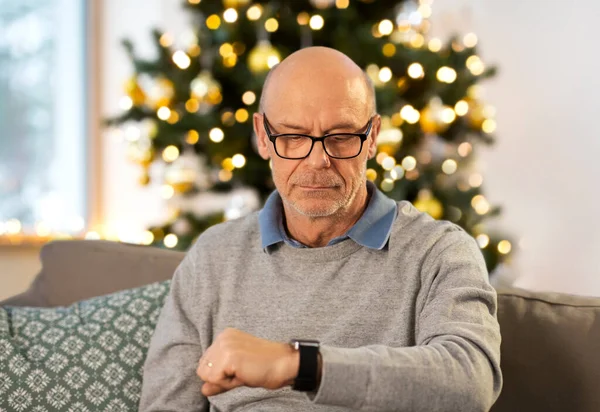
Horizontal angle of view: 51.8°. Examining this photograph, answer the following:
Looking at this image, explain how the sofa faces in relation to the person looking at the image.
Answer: facing the viewer

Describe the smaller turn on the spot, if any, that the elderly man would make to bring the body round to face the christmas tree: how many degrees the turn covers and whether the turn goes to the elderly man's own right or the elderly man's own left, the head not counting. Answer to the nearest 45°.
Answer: approximately 180°

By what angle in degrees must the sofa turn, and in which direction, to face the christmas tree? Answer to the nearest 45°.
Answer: approximately 180°

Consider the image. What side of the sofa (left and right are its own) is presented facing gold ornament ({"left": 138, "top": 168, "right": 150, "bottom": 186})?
back

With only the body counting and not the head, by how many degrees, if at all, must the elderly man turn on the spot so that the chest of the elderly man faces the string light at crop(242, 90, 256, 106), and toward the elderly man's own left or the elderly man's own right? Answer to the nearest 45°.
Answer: approximately 180°

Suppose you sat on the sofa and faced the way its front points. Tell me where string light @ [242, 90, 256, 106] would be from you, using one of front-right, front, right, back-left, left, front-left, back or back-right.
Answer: back

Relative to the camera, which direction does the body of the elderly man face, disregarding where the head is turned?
toward the camera

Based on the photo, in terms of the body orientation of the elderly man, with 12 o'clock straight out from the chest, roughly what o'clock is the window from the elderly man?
The window is roughly at 5 o'clock from the elderly man.

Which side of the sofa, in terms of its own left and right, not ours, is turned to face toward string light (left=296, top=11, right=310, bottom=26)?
back
